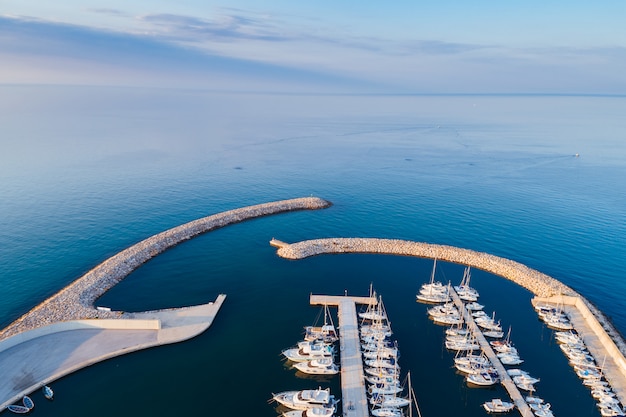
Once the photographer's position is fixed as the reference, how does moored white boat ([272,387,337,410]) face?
facing to the left of the viewer

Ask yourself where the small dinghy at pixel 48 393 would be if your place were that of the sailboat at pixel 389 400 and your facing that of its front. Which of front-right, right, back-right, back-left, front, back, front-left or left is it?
back

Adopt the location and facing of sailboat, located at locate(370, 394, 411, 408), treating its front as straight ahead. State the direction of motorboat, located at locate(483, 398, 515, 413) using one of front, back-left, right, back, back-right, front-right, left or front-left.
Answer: front

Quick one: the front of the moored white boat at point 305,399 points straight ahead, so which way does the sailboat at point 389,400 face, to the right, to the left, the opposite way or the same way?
the opposite way

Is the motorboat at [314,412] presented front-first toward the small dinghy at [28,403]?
yes

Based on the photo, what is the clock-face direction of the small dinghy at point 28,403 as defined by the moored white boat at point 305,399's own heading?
The small dinghy is roughly at 12 o'clock from the moored white boat.

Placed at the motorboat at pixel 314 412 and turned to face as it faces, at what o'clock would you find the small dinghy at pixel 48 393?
The small dinghy is roughly at 12 o'clock from the motorboat.

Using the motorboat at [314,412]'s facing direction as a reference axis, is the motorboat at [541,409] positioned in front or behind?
behind

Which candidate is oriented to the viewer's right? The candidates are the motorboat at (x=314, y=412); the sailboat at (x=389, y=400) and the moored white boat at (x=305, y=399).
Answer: the sailboat at (x=389, y=400)

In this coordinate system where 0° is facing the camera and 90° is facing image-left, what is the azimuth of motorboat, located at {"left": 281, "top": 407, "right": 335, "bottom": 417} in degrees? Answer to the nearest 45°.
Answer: approximately 90°

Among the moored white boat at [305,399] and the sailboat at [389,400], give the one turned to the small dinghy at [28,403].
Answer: the moored white boat

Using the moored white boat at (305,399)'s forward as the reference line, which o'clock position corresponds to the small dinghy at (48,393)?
The small dinghy is roughly at 12 o'clock from the moored white boat.

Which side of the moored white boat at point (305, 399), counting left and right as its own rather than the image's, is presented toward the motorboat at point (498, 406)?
back

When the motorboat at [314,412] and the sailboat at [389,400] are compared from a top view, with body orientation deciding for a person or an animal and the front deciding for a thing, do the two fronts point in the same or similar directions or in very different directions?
very different directions

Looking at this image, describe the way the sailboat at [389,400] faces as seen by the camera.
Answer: facing to the right of the viewer

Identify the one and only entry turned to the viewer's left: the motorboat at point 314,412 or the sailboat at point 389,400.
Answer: the motorboat at point 314,412

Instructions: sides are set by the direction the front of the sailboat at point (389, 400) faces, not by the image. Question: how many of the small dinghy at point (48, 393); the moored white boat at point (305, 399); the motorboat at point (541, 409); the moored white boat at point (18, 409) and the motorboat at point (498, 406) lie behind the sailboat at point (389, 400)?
3
